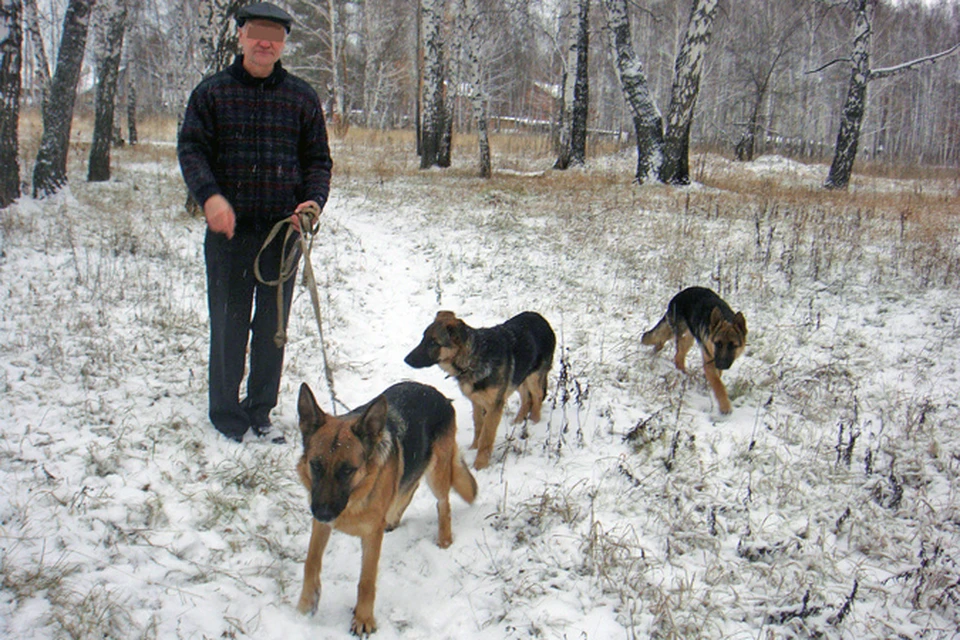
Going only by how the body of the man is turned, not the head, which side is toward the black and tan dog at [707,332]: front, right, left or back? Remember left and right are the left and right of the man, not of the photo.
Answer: left

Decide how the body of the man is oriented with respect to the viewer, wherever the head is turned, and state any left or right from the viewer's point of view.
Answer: facing the viewer

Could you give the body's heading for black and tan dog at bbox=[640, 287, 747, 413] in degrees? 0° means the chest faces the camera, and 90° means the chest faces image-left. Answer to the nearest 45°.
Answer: approximately 315°

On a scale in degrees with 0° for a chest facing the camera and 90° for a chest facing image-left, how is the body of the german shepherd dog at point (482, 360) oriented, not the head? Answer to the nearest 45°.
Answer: approximately 45°

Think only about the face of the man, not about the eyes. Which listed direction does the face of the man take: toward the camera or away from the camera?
toward the camera

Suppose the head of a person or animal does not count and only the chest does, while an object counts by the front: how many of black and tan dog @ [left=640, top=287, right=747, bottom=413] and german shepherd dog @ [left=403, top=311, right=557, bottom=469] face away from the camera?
0

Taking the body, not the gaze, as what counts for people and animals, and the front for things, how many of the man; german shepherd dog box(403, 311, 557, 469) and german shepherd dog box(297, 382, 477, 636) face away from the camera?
0

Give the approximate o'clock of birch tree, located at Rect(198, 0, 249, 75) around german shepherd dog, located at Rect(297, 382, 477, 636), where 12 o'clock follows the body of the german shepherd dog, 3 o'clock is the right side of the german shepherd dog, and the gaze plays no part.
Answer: The birch tree is roughly at 4 o'clock from the german shepherd dog.

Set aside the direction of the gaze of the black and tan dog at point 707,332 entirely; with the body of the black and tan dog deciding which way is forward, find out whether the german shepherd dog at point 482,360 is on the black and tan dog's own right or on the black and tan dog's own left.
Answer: on the black and tan dog's own right

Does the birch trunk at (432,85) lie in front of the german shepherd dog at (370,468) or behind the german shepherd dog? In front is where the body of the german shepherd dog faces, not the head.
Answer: behind

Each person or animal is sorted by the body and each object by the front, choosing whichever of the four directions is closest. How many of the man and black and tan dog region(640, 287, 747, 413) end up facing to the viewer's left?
0

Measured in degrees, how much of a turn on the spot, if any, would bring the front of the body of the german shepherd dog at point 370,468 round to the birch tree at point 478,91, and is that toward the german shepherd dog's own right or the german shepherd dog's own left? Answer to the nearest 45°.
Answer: approximately 135° to the german shepherd dog's own right

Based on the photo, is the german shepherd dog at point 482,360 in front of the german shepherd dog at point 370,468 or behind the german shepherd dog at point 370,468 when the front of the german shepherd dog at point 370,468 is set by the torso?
behind

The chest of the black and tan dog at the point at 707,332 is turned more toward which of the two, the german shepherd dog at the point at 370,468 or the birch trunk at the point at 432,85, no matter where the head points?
the german shepherd dog
